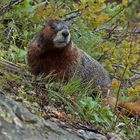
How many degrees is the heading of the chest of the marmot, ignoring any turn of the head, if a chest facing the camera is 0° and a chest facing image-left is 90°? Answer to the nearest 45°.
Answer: approximately 45°

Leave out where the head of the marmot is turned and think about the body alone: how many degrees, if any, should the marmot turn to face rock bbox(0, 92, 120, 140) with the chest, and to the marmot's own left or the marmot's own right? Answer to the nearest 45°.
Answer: approximately 45° to the marmot's own left

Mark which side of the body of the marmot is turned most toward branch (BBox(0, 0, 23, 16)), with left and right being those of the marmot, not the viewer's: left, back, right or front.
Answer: right

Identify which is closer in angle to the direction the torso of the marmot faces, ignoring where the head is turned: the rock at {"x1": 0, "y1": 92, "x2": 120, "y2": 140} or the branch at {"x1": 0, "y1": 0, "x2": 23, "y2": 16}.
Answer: the rock
